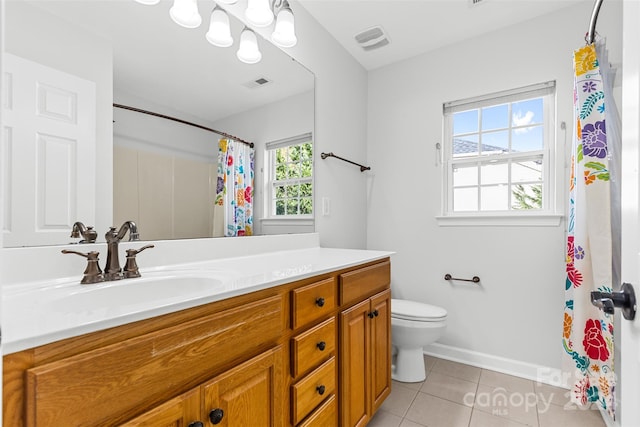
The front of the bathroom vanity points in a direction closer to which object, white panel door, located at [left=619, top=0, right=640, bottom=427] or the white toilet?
the white panel door

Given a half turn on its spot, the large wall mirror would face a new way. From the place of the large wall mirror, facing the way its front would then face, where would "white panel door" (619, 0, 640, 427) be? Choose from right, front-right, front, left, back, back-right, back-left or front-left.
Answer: back

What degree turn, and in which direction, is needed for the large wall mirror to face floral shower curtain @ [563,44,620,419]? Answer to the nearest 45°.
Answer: approximately 45° to its left

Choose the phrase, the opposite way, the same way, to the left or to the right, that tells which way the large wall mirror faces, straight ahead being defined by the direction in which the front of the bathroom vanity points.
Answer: the same way

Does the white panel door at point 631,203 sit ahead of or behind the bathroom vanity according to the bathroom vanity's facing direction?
ahead

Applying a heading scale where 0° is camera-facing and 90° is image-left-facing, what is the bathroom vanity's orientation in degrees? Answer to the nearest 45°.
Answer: approximately 315°

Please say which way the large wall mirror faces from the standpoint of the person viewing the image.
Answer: facing the viewer and to the right of the viewer

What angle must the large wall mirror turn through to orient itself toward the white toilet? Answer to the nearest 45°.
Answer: approximately 45° to its left

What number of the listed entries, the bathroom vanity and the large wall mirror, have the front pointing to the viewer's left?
0
